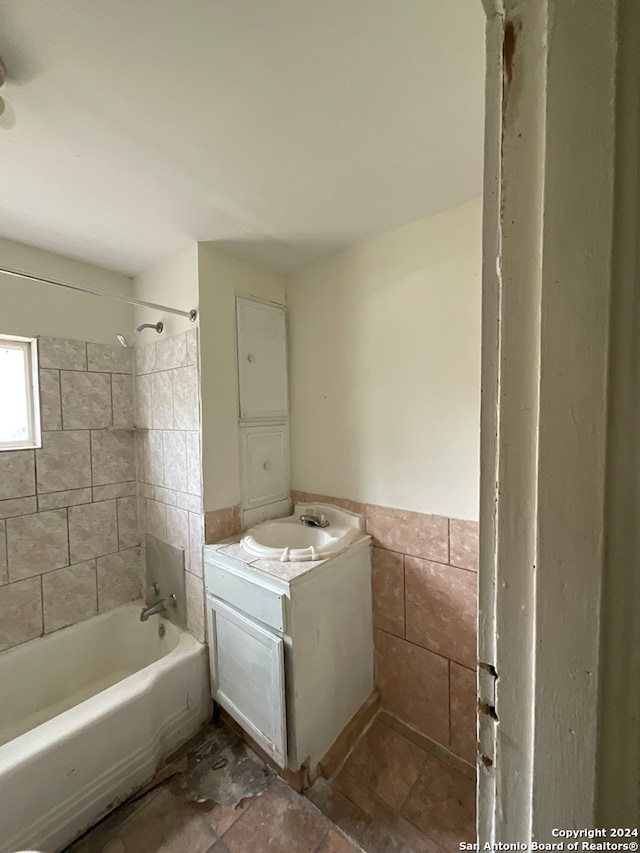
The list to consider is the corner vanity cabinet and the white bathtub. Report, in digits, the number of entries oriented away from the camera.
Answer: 0

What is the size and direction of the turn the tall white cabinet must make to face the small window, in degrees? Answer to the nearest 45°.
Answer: approximately 135° to its right

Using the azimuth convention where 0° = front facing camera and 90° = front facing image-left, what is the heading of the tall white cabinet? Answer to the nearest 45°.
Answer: approximately 315°

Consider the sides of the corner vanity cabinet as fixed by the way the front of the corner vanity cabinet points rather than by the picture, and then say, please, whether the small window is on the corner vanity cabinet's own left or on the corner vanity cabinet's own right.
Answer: on the corner vanity cabinet's own right

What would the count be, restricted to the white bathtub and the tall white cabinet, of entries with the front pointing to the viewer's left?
0

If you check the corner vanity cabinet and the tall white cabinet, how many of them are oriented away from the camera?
0

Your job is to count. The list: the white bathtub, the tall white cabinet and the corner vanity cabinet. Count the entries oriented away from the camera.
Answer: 0
